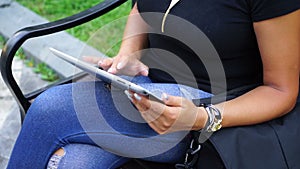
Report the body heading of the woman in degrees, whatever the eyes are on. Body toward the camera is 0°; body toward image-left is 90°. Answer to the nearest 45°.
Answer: approximately 45°
